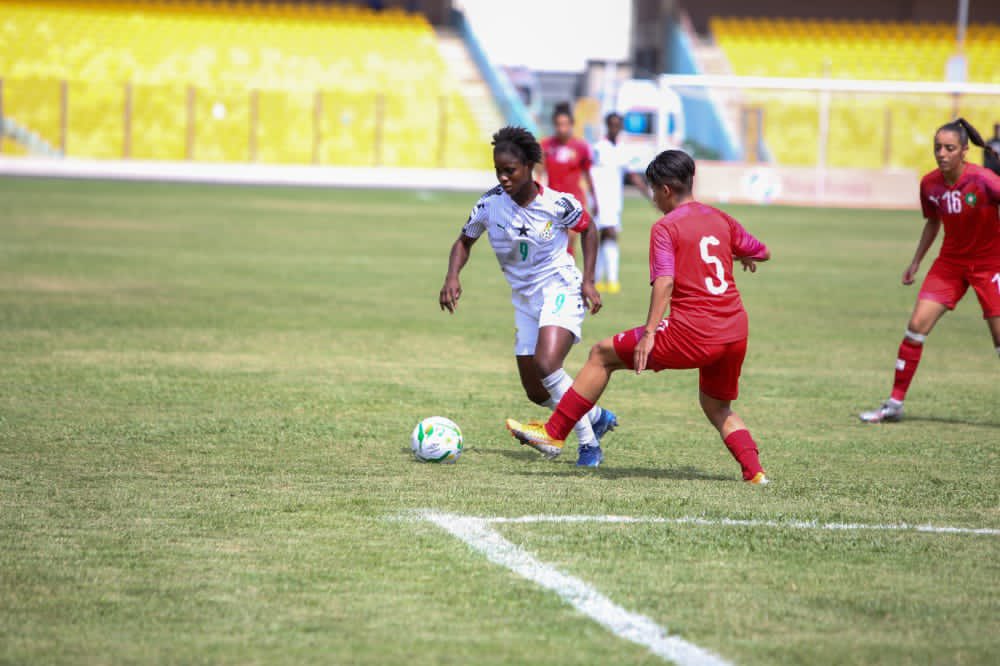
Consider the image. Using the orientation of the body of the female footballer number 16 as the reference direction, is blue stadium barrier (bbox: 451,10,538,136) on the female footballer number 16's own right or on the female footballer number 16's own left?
on the female footballer number 16's own right

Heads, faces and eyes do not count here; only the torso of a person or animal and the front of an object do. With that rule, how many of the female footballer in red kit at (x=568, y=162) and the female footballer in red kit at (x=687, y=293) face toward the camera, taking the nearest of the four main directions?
1

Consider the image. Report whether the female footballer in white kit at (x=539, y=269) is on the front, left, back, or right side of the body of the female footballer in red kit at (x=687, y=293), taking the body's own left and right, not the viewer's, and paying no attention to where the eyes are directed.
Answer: front

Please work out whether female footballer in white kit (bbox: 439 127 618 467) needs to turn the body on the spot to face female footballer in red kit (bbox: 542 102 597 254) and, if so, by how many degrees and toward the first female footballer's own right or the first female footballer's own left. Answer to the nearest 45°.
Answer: approximately 135° to the first female footballer's own right

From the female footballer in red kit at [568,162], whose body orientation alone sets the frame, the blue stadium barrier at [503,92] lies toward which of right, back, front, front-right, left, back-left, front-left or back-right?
back

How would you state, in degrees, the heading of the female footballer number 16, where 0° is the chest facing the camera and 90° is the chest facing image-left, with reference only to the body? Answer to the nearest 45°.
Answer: approximately 45°

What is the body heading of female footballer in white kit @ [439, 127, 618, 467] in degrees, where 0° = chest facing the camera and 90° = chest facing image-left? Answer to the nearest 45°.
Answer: approximately 45°

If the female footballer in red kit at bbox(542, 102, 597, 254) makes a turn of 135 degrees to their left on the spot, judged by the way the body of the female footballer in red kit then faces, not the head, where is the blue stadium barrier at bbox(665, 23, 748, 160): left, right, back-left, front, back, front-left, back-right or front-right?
front-left

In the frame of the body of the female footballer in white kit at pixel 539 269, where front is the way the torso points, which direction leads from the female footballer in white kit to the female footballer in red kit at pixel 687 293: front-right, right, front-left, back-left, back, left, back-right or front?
left

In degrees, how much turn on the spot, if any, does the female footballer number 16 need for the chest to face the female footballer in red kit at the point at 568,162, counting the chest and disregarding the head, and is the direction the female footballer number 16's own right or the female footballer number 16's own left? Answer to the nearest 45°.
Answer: approximately 90° to the female footballer number 16's own right

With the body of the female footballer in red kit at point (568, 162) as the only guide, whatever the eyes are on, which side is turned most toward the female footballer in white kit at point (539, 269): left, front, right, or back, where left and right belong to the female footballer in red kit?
front

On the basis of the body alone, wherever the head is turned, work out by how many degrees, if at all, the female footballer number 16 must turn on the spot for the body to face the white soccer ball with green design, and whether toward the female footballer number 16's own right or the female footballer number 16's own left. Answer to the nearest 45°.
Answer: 0° — they already face it

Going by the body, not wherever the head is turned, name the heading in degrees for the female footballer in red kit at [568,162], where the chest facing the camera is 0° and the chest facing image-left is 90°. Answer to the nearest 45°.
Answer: approximately 0°
